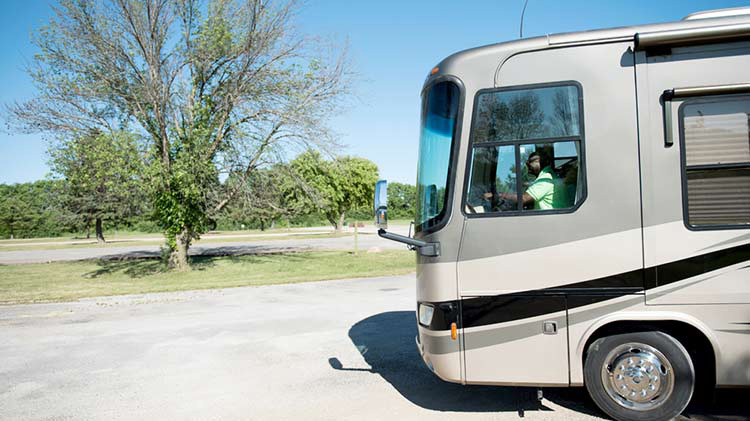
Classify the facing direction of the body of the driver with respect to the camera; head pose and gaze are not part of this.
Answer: to the viewer's left

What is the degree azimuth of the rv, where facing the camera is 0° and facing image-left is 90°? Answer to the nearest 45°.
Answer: approximately 90°

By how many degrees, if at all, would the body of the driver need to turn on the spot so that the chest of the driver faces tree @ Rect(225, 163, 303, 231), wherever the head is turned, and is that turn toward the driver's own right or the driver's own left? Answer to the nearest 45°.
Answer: approximately 45° to the driver's own right

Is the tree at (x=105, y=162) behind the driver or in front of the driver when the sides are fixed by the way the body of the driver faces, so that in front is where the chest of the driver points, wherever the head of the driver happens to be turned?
in front

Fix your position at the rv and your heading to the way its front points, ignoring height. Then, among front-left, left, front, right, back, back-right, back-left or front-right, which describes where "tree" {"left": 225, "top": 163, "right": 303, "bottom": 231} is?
front-right
